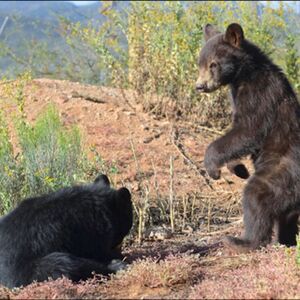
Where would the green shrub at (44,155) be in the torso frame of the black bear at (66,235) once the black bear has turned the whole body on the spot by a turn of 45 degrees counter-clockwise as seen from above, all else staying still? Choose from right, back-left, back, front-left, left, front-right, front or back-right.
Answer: front-left

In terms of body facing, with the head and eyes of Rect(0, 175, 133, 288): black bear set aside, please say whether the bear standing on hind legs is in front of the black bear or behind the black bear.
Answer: in front

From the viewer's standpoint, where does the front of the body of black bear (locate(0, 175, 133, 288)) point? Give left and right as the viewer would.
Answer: facing to the right of the viewer

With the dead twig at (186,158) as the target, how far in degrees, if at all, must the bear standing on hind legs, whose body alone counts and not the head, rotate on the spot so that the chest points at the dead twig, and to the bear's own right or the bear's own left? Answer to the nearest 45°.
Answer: approximately 90° to the bear's own right

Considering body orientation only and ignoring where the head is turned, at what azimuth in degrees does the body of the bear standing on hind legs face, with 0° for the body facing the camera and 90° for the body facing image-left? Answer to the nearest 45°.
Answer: approximately 90°

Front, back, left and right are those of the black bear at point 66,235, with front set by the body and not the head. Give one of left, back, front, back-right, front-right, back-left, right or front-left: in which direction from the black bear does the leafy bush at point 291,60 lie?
front-left

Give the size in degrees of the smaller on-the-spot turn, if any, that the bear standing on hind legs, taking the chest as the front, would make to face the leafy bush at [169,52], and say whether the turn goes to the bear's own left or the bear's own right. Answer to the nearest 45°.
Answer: approximately 90° to the bear's own right

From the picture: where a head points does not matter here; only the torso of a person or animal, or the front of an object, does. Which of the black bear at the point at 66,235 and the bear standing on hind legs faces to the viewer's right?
the black bear

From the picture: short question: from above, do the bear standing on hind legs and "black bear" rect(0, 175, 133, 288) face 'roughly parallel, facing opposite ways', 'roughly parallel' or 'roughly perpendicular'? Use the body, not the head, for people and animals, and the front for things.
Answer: roughly parallel, facing opposite ways

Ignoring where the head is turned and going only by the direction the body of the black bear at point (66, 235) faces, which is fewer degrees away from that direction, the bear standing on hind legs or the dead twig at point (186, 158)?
the bear standing on hind legs

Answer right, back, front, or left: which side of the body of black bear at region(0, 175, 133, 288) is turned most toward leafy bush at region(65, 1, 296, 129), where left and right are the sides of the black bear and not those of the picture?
left

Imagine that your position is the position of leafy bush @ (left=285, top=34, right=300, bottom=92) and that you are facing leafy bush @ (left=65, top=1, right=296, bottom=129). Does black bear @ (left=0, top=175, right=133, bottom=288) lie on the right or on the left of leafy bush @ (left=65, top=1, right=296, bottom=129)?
left

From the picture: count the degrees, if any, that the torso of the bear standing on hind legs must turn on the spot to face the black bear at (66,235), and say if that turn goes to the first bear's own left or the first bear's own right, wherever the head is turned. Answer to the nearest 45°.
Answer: approximately 45° to the first bear's own left

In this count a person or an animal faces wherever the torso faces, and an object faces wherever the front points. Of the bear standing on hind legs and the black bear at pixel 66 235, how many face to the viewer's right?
1

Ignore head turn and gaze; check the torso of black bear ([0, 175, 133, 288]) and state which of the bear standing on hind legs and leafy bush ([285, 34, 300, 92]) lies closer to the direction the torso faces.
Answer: the bear standing on hind legs
